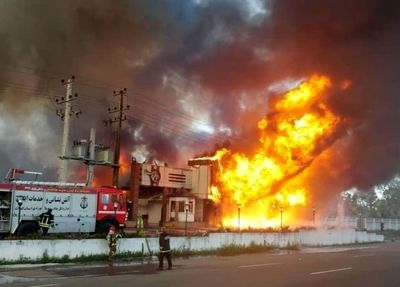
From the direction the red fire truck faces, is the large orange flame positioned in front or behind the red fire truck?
in front

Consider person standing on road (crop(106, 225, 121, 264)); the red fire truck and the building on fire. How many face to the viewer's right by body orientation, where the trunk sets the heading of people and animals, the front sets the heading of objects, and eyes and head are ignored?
1

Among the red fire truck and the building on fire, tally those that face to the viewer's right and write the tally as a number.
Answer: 1

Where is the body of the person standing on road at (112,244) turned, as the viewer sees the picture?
away from the camera

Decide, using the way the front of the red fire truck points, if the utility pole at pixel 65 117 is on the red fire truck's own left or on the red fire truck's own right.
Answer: on the red fire truck's own left

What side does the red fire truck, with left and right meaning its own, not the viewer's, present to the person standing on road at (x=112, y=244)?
right

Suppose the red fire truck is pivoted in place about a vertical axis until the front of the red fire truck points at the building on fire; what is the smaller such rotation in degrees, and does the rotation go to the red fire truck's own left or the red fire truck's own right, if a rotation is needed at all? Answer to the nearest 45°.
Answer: approximately 45° to the red fire truck's own left

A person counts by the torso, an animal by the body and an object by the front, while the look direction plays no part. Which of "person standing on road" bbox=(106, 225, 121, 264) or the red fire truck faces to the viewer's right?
the red fire truck

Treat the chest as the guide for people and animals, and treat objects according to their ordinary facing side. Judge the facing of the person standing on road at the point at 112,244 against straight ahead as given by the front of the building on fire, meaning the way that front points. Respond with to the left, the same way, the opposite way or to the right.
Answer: the opposite way

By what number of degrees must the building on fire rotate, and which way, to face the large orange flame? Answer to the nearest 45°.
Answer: approximately 45° to its left

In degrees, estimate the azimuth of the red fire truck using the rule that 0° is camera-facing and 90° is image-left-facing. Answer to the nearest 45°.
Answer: approximately 270°

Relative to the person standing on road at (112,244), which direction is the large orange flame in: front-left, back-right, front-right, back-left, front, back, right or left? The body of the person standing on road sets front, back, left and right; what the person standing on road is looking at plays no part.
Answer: front-right

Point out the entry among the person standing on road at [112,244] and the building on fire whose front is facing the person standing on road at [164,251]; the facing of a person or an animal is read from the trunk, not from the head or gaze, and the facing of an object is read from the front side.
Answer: the building on fire

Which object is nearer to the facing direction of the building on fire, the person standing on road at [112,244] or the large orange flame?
the person standing on road
